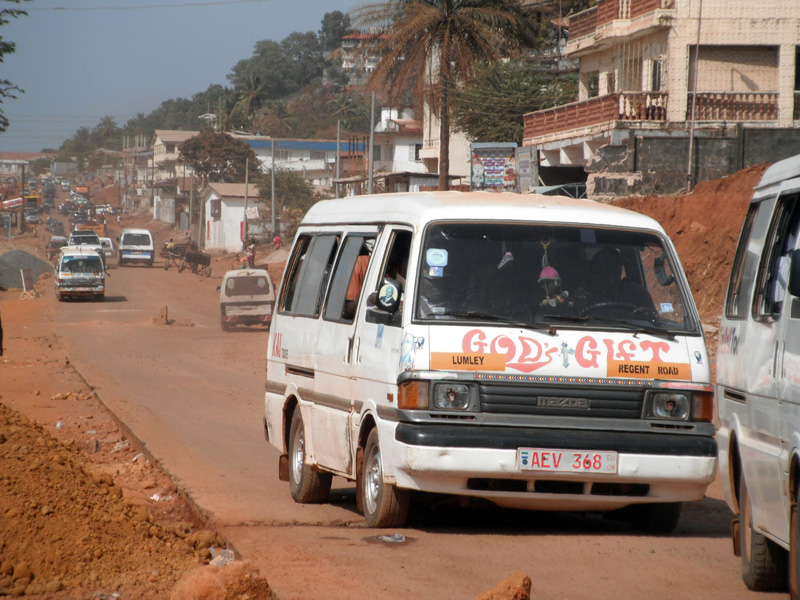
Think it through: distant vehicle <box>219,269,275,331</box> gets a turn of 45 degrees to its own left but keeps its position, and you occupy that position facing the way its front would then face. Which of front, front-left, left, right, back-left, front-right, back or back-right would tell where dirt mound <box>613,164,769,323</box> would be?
back

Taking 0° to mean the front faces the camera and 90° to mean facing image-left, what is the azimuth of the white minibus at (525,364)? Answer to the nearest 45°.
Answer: approximately 315°

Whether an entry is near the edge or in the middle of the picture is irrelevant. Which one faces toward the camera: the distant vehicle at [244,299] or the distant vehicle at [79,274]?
the distant vehicle at [79,274]

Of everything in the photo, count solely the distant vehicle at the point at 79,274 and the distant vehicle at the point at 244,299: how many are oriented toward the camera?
1

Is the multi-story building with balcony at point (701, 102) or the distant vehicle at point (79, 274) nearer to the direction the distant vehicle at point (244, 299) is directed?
the distant vehicle

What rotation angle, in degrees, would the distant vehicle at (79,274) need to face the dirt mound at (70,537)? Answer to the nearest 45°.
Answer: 0° — it already faces it

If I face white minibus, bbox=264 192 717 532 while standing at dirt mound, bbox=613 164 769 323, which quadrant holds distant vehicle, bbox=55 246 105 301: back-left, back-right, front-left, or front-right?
back-right

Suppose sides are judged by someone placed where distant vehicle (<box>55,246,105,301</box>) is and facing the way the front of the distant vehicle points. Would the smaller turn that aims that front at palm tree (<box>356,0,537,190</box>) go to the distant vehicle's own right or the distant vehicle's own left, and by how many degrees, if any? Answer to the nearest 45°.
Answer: approximately 45° to the distant vehicle's own left

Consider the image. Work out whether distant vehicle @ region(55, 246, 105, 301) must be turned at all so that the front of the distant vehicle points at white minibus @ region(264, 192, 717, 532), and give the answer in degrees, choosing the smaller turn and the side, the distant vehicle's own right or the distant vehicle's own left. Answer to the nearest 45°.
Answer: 0° — it already faces it

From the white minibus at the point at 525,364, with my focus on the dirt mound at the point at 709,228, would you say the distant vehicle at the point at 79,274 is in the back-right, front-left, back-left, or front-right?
front-left

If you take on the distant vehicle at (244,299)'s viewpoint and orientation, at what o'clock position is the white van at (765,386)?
The white van is roughly at 6 o'clock from the distant vehicle.

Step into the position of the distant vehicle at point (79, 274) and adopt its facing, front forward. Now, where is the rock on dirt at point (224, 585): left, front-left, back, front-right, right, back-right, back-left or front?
front

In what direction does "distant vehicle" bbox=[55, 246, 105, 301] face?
toward the camera

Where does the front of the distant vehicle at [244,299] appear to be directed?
away from the camera

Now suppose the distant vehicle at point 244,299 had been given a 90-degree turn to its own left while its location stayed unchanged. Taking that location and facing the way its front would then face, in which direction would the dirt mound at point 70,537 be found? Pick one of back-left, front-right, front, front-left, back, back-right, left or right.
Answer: left

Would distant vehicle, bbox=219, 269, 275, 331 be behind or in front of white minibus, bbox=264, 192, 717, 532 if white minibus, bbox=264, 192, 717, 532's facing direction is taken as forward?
behind

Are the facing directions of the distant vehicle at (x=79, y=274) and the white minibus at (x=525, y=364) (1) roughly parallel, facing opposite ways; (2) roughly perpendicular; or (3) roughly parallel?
roughly parallel
